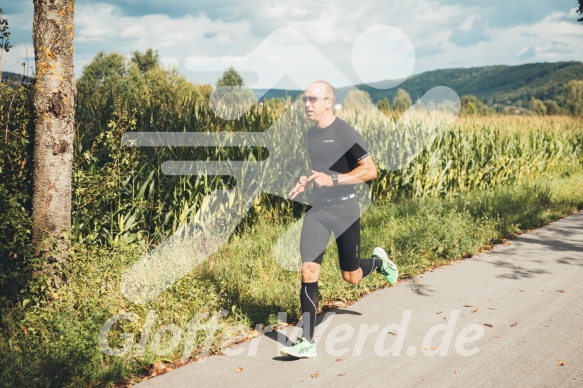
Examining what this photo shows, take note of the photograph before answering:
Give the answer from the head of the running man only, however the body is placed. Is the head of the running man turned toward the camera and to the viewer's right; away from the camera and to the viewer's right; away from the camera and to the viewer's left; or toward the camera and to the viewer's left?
toward the camera and to the viewer's left

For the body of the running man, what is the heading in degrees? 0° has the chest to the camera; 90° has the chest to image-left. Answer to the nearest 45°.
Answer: approximately 45°

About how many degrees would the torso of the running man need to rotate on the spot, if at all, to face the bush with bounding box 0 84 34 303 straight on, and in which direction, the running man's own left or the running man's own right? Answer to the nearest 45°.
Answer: approximately 45° to the running man's own right
